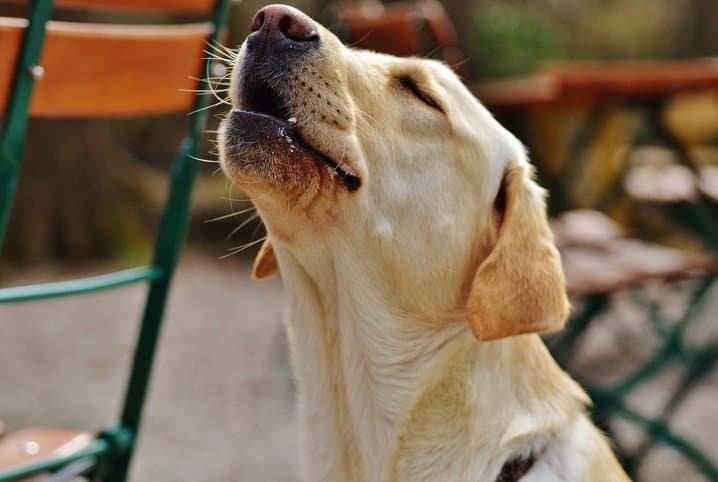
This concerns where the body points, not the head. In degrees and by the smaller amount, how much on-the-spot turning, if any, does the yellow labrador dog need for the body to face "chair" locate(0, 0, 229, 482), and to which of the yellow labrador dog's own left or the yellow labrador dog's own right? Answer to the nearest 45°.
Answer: approximately 90° to the yellow labrador dog's own right

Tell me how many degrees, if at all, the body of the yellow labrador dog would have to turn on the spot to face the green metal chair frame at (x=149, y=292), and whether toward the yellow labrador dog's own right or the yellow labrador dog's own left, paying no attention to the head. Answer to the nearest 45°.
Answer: approximately 90° to the yellow labrador dog's own right

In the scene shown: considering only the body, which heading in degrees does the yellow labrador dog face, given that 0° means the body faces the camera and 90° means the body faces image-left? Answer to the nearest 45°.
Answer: approximately 45°

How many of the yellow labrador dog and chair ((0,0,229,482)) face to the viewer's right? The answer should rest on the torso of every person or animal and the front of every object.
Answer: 0
